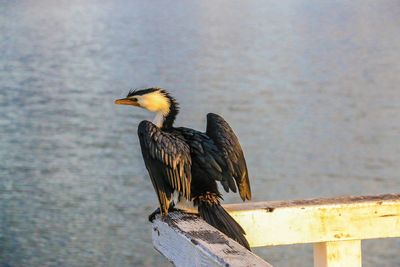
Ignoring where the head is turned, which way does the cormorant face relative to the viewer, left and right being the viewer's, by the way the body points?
facing away from the viewer and to the left of the viewer
